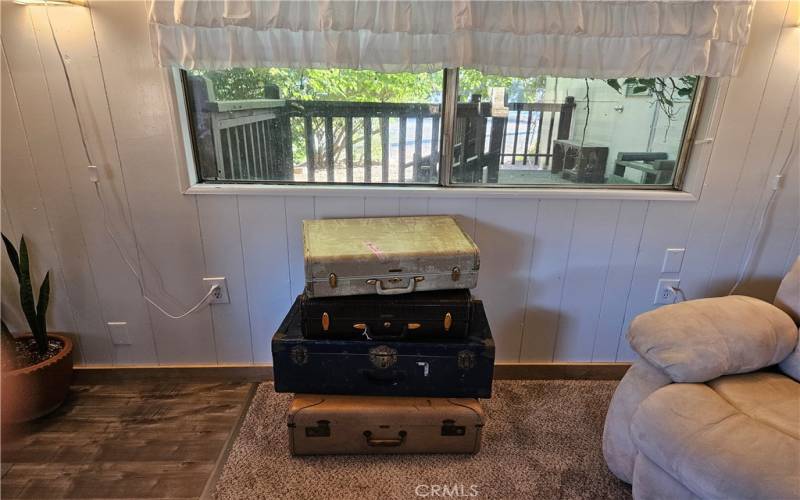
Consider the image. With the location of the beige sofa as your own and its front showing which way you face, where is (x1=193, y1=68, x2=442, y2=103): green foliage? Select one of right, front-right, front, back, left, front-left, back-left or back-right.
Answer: front-right

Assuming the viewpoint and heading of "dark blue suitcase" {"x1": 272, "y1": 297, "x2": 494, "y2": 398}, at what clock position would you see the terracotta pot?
The terracotta pot is roughly at 3 o'clock from the dark blue suitcase.

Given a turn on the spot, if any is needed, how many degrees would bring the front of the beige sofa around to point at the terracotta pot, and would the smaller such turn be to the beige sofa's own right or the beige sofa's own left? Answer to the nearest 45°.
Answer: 0° — it already faces it

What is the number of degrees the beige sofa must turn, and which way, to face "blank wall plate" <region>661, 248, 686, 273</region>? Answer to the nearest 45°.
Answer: approximately 135° to its right

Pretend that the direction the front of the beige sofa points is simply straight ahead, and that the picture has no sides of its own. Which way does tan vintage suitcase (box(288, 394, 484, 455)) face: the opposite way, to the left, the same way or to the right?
to the left

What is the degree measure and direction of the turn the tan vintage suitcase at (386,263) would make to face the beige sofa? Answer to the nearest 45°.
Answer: approximately 90° to its left

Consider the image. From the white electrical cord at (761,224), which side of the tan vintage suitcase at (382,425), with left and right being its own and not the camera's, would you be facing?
left

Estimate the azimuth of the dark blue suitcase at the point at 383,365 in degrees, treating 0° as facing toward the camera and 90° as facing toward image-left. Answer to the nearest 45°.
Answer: approximately 0°
